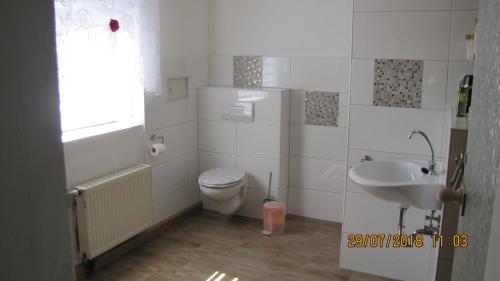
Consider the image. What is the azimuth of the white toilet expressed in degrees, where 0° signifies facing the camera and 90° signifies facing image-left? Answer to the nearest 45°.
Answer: approximately 45°

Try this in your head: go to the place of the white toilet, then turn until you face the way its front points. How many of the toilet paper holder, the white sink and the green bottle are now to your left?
2

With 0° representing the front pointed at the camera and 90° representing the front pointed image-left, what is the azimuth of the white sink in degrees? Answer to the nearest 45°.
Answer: approximately 90°

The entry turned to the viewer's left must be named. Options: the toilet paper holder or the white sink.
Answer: the white sink

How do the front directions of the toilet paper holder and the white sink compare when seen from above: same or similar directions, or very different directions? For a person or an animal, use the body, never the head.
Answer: very different directions

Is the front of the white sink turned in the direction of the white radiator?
yes

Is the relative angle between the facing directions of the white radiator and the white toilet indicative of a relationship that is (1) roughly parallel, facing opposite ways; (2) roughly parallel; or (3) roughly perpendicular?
roughly perpendicular

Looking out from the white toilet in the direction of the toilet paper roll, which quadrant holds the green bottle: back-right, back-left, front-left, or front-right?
back-left
